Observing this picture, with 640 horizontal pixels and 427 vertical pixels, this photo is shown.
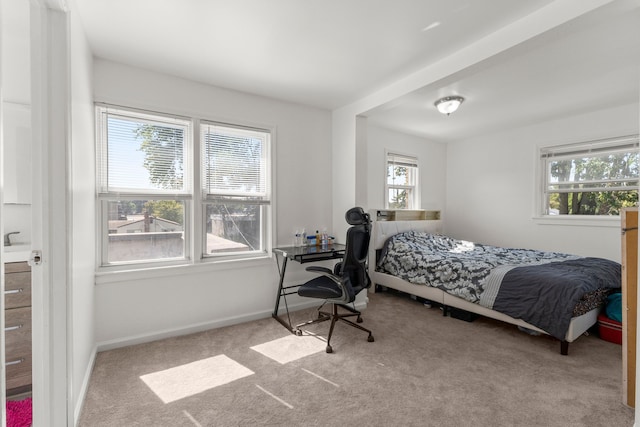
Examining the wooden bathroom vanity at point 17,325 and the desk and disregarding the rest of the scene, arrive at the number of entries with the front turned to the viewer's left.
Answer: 0

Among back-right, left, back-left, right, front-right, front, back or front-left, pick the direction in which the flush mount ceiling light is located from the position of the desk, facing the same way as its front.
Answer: front-left

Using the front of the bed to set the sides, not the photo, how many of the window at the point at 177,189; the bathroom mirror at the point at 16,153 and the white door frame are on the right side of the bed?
3

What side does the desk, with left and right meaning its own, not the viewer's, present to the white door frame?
right

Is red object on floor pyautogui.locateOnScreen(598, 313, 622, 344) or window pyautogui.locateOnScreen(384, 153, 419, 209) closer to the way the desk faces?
the red object on floor

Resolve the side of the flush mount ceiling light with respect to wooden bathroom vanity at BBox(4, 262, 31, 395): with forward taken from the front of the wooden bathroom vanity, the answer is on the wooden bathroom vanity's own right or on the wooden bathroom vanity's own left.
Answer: on the wooden bathroom vanity's own left

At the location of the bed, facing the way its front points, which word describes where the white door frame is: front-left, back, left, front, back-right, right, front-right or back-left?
right

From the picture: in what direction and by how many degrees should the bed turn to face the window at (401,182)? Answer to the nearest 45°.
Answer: approximately 180°

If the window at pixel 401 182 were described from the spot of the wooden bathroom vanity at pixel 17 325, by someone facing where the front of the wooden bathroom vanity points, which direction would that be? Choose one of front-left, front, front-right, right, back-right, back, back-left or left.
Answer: left

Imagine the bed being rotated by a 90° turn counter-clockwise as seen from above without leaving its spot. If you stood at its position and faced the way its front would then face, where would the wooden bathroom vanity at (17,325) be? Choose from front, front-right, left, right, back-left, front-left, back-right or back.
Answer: back

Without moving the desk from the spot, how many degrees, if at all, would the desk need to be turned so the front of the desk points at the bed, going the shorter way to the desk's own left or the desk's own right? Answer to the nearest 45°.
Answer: approximately 45° to the desk's own left

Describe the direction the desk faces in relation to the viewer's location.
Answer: facing the viewer and to the right of the viewer
